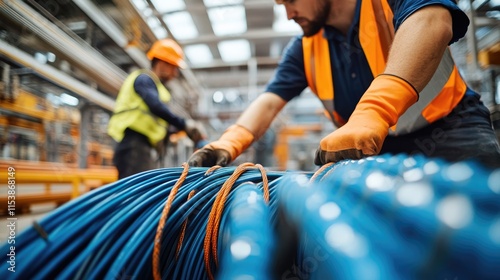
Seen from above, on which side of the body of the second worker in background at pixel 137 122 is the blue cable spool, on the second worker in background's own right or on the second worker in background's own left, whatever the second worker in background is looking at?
on the second worker in background's own right

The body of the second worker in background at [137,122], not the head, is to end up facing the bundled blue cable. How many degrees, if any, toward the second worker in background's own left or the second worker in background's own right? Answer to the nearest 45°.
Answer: approximately 90° to the second worker in background's own right

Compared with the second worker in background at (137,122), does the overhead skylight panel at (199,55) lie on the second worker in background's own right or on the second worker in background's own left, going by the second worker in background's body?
on the second worker in background's own left

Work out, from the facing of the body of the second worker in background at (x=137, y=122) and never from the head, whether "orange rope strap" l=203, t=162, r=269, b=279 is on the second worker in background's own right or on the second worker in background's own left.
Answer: on the second worker in background's own right

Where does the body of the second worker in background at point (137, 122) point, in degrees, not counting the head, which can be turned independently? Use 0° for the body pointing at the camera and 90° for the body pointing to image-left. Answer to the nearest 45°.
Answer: approximately 270°
